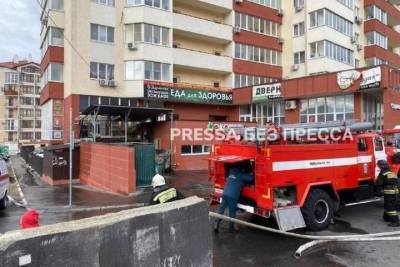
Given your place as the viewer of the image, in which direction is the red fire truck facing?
facing away from the viewer and to the right of the viewer

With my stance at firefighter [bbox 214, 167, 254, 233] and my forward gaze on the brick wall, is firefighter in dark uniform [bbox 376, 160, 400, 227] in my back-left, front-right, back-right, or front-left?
back-right

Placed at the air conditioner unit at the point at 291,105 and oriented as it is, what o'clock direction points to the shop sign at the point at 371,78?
The shop sign is roughly at 9 o'clock from the air conditioner unit.

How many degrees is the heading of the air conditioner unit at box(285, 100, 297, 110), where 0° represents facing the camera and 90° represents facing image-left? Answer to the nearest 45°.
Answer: approximately 45°

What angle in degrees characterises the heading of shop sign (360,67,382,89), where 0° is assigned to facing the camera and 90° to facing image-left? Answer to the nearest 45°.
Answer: approximately 45°

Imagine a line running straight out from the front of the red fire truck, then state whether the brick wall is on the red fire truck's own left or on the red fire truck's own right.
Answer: on the red fire truck's own left

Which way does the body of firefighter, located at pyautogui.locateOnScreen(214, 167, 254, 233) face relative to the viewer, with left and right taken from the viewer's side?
facing away from the viewer and to the right of the viewer

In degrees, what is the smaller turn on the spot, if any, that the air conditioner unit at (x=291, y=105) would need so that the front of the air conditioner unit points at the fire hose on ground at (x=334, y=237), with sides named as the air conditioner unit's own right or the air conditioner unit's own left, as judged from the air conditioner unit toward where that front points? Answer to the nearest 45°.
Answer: approximately 45° to the air conditioner unit's own left

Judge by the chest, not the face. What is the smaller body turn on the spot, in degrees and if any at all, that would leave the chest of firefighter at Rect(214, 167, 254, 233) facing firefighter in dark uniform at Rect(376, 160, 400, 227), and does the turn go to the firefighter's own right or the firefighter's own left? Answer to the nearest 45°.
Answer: approximately 45° to the firefighter's own right
